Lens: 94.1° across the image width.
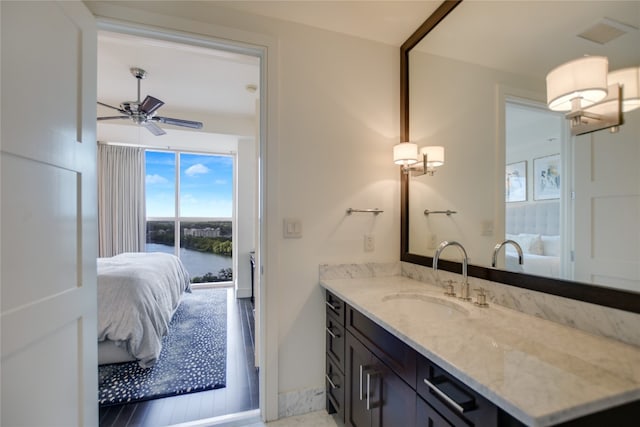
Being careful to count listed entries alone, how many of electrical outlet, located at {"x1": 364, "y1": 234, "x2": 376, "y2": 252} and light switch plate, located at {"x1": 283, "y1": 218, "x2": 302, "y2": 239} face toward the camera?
2

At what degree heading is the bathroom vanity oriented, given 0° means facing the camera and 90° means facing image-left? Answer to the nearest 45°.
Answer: approximately 45°

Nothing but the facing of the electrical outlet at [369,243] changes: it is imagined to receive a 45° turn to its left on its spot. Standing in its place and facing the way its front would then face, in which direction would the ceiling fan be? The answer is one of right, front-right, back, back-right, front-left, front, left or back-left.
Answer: back-right

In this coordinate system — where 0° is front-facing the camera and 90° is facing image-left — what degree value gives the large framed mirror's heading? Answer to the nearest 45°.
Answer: approximately 45°

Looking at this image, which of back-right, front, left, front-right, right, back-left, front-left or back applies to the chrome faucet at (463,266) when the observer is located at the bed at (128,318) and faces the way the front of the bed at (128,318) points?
front-right

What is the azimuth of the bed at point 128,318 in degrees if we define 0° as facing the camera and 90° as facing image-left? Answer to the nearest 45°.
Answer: approximately 270°

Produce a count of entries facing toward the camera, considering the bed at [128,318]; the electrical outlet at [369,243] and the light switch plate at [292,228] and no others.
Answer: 2

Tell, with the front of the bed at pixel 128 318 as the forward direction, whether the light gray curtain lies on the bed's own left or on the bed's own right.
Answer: on the bed's own left

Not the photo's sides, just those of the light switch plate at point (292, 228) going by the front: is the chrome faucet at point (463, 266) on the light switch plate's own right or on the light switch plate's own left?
on the light switch plate's own left

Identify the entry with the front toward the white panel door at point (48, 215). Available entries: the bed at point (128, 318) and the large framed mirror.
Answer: the large framed mirror

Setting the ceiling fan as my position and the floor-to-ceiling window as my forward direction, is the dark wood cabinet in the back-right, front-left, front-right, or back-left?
back-right

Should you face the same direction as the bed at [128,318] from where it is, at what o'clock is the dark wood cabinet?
The dark wood cabinet is roughly at 2 o'clock from the bed.
